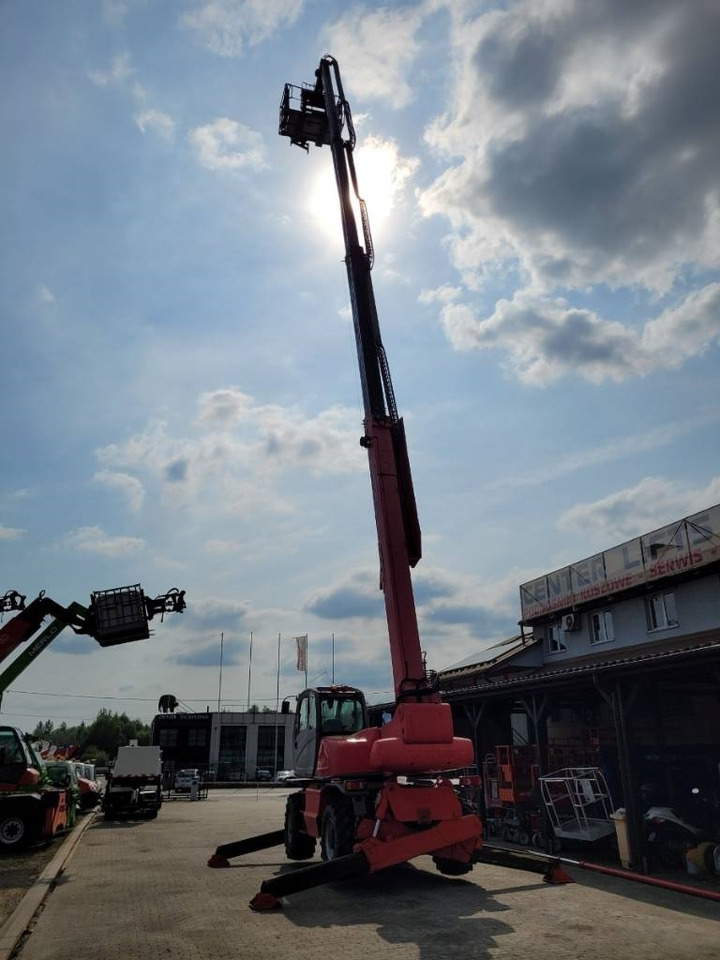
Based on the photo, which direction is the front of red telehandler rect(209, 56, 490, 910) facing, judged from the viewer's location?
facing away from the viewer and to the left of the viewer

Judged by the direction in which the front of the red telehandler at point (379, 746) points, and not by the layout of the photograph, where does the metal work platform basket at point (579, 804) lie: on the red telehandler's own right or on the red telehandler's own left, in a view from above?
on the red telehandler's own right
